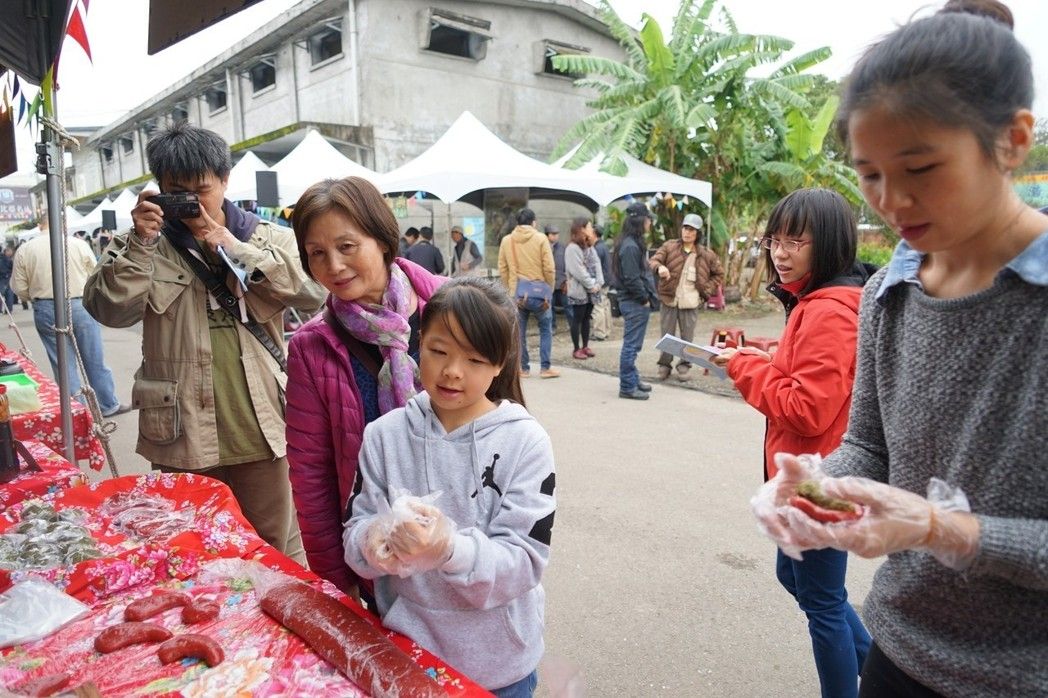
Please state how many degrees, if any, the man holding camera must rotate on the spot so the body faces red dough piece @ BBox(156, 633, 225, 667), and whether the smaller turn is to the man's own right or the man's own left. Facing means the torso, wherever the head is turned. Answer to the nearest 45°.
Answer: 0° — they already face it

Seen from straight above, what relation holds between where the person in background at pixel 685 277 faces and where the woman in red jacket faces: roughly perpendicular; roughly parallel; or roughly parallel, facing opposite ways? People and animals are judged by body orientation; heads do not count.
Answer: roughly perpendicular

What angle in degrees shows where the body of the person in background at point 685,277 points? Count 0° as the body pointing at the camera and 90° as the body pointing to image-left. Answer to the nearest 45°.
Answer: approximately 0°

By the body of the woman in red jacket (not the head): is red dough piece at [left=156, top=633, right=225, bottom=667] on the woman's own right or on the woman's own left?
on the woman's own left

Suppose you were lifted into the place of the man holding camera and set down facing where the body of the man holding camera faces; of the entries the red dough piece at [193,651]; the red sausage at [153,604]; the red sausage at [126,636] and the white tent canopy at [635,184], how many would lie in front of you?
3

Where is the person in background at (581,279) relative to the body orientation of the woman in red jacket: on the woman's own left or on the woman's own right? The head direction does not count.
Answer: on the woman's own right

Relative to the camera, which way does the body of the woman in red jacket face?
to the viewer's left

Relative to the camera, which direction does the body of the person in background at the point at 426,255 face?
away from the camera
